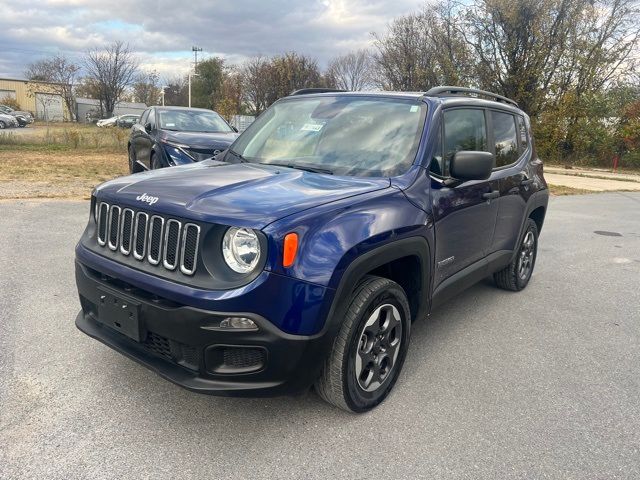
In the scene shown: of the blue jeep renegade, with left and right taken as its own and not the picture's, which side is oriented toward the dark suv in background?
right

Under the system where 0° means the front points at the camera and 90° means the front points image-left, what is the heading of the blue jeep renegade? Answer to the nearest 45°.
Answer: approximately 45°

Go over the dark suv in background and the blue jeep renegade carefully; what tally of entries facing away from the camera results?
0

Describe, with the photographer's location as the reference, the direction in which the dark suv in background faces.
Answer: facing the viewer and to the right of the viewer

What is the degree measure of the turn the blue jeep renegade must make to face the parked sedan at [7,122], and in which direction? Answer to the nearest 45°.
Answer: approximately 90° to its right

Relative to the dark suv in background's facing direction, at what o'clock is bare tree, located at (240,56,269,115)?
The bare tree is roughly at 8 o'clock from the dark suv in background.

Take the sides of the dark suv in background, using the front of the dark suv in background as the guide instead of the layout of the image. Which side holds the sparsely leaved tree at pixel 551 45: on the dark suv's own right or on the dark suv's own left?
on the dark suv's own left

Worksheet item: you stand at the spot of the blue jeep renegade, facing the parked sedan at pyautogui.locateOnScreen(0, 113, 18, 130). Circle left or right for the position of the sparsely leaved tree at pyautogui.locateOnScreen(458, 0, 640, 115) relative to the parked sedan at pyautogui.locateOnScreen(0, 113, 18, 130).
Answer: right

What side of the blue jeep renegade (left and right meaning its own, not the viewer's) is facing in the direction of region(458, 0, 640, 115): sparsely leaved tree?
back

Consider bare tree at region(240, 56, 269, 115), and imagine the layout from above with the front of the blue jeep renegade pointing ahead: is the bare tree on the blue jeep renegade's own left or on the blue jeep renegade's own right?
on the blue jeep renegade's own right
